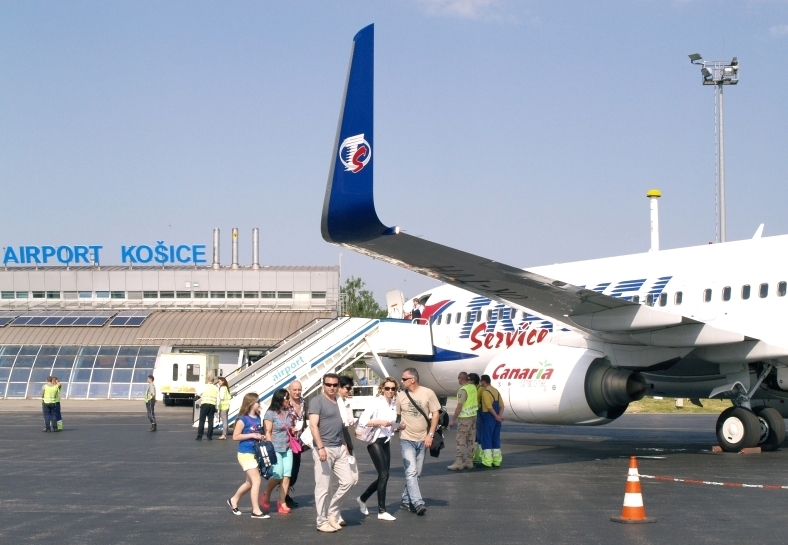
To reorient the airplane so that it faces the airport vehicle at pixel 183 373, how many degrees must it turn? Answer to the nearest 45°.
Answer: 0° — it already faces it

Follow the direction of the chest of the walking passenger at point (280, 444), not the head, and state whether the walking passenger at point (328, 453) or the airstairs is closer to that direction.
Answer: the walking passenger

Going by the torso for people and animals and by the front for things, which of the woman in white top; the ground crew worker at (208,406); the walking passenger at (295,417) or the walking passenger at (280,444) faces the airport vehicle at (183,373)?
the ground crew worker

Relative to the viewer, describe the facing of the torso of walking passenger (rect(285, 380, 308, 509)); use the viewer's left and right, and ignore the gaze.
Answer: facing the viewer and to the right of the viewer

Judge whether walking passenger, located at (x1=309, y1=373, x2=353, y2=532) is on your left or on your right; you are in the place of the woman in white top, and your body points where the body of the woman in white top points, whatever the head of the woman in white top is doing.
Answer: on your right
